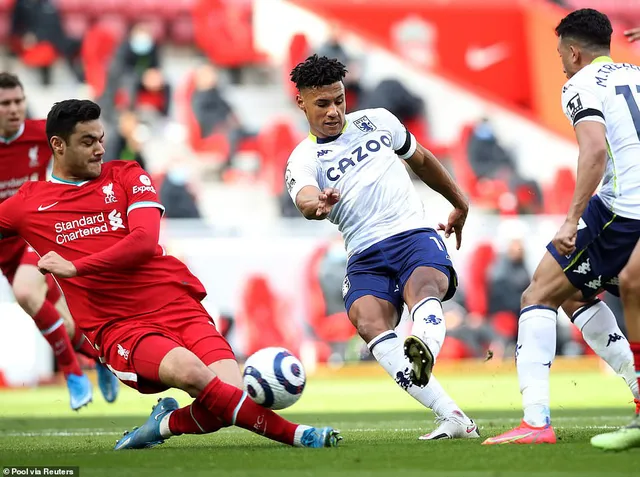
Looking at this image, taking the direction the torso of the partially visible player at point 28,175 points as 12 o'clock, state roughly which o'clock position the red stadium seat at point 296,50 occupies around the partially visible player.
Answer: The red stadium seat is roughly at 7 o'clock from the partially visible player.

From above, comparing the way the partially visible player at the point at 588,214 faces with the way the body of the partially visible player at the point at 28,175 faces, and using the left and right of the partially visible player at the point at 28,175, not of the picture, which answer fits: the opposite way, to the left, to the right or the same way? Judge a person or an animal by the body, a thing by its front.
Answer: the opposite way

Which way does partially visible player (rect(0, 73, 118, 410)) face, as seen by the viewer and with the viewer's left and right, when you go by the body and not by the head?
facing the viewer

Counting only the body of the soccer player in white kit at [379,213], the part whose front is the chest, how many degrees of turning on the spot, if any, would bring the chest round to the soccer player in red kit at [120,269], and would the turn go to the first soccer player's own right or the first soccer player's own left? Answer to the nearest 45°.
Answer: approximately 90° to the first soccer player's own right

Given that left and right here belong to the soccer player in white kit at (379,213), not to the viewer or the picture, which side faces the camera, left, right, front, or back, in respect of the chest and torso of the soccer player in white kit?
front

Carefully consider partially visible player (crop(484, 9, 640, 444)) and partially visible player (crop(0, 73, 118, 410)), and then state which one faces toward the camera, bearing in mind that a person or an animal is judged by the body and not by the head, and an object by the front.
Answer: partially visible player (crop(0, 73, 118, 410))

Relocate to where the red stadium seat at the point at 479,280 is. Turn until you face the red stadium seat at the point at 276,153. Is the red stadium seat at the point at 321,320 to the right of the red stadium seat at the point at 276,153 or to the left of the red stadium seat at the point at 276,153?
left

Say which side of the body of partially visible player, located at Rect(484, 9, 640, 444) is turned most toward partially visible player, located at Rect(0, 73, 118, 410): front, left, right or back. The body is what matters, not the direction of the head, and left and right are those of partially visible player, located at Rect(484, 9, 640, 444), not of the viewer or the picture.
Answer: front

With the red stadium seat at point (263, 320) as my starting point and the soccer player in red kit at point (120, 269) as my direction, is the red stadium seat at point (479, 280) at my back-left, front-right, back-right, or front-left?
back-left

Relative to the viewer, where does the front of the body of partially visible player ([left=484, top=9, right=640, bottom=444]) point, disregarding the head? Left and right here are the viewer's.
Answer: facing away from the viewer and to the left of the viewer

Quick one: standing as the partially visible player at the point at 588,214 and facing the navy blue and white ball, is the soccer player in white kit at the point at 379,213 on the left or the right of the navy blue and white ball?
right

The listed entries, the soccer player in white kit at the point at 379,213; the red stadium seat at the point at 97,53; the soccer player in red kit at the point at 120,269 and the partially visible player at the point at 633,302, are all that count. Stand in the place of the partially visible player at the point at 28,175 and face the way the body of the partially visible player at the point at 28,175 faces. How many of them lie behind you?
1
